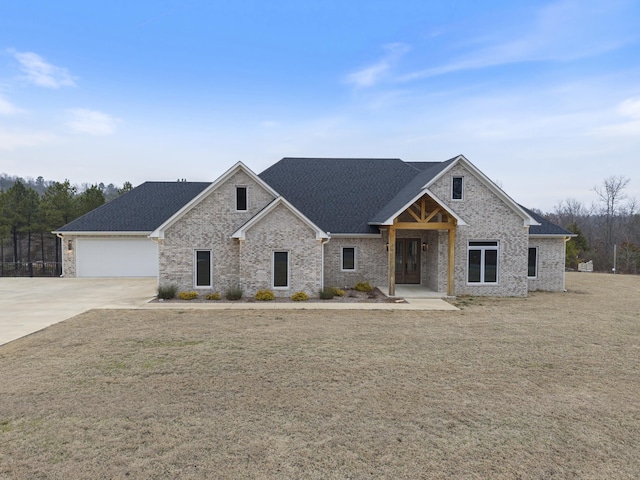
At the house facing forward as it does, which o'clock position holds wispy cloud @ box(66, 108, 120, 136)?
The wispy cloud is roughly at 4 o'clock from the house.

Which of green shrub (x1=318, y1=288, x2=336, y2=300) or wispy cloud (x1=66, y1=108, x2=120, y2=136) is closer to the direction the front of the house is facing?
the green shrub

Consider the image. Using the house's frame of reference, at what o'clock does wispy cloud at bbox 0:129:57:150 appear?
The wispy cloud is roughly at 4 o'clock from the house.

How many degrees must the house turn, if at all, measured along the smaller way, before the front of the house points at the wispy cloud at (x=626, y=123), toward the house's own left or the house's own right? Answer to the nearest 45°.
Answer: approximately 135° to the house's own left

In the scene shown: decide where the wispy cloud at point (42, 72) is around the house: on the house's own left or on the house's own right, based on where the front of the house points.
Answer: on the house's own right

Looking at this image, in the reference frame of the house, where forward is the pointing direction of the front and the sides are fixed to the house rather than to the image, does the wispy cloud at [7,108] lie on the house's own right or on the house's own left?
on the house's own right

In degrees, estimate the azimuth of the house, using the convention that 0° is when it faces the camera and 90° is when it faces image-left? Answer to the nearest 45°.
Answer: approximately 0°

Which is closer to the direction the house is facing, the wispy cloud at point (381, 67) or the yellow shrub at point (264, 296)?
the yellow shrub

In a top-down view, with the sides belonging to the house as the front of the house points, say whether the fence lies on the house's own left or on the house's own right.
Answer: on the house's own right
